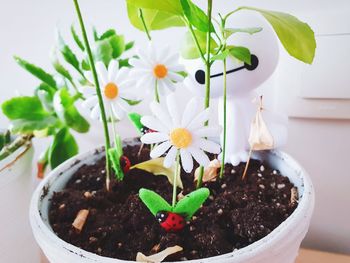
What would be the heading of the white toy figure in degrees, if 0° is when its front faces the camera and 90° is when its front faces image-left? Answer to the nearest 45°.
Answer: approximately 45°

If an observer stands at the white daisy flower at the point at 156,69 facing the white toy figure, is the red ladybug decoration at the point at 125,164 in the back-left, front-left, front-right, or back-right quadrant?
back-right
